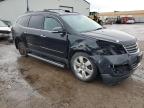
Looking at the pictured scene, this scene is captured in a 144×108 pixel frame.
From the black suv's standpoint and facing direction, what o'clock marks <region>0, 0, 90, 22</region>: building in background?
The building in background is roughly at 7 o'clock from the black suv.

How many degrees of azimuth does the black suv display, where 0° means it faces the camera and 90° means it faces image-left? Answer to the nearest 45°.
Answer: approximately 315°
